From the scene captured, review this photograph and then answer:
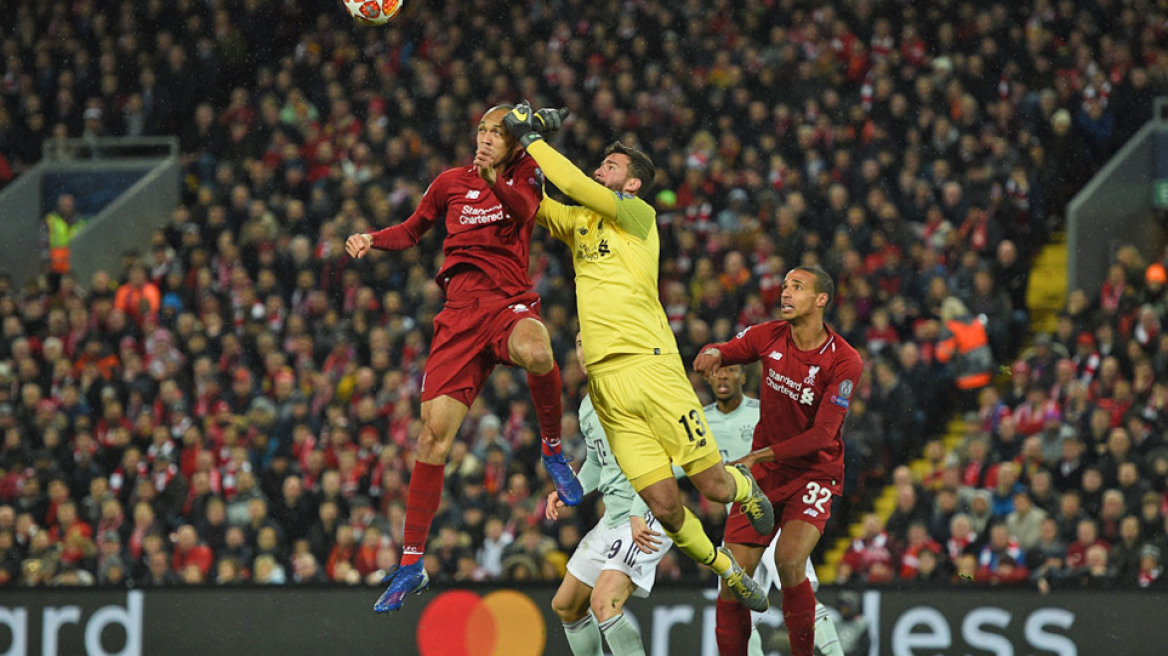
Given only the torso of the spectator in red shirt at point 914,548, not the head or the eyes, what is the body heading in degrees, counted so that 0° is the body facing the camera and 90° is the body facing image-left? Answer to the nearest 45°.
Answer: approximately 0°

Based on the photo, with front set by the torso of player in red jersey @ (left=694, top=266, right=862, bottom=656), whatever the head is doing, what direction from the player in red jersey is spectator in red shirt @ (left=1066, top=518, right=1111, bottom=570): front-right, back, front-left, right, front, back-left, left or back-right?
back

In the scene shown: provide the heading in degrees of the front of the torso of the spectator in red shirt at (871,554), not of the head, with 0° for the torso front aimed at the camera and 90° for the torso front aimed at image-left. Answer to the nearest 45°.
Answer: approximately 0°

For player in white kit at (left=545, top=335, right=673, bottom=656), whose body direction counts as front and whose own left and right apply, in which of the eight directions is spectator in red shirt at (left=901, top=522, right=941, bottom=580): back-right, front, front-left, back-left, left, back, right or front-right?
back

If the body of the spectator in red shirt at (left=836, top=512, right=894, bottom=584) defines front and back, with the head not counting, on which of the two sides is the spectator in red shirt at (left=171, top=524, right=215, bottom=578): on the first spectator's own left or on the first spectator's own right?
on the first spectator's own right
